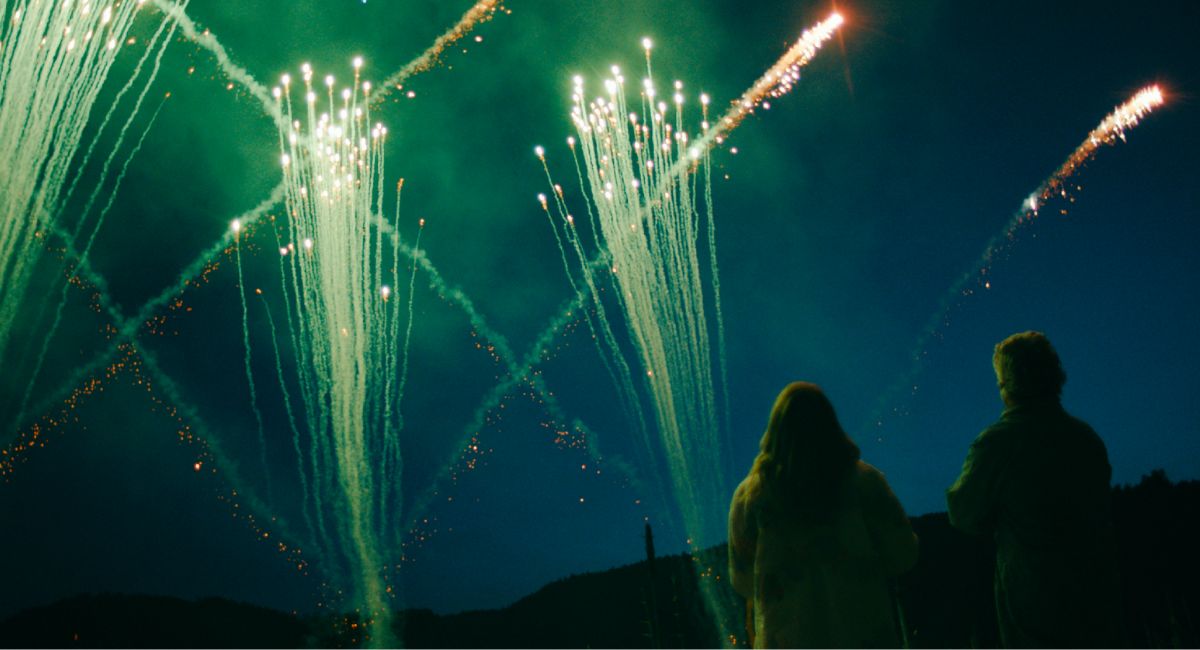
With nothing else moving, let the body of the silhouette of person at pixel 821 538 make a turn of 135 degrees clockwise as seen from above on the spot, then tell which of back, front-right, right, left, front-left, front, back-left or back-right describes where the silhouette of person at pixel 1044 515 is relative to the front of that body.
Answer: left

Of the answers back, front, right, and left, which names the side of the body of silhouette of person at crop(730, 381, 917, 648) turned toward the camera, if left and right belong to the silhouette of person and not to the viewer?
back
